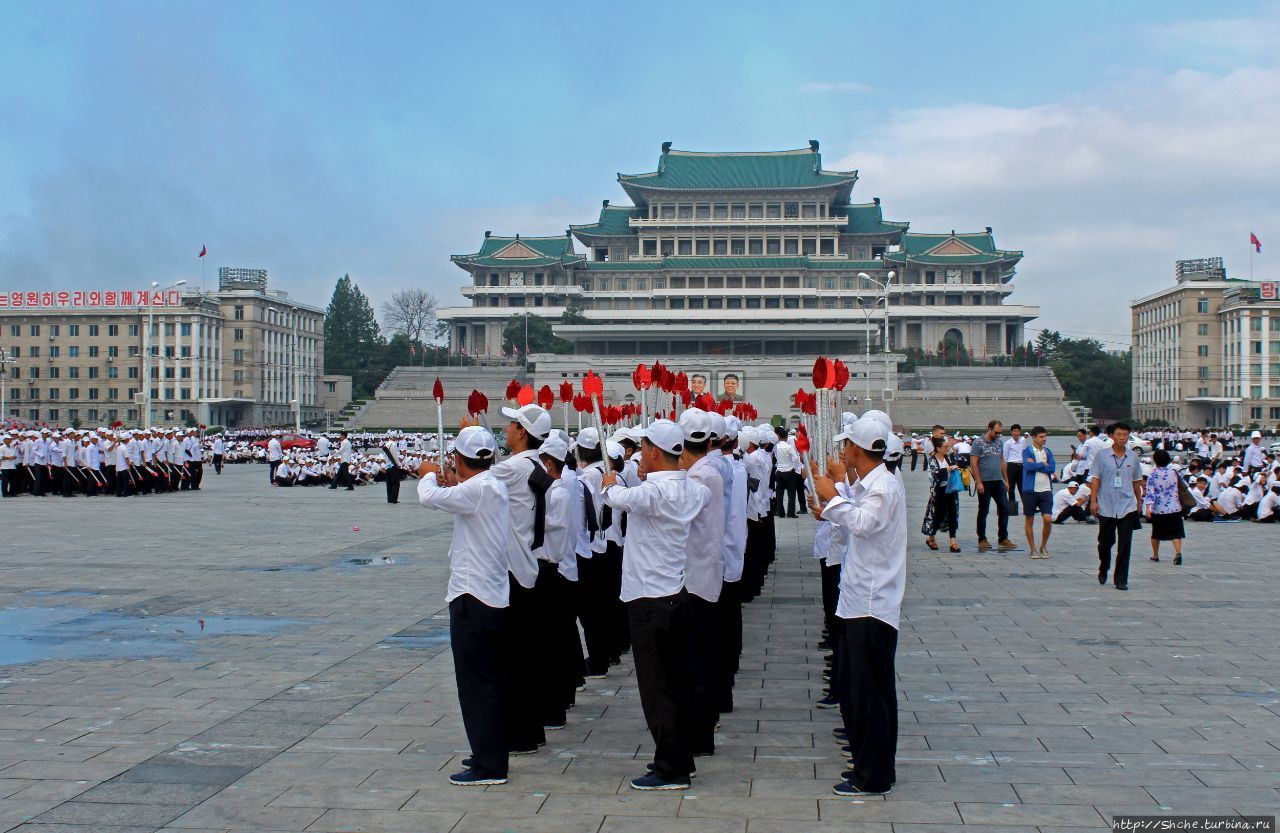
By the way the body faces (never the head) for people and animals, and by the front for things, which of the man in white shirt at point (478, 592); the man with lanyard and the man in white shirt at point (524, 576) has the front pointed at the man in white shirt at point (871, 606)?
the man with lanyard

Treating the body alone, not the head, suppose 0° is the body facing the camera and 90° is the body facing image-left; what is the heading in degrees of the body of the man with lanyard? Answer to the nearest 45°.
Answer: approximately 0°

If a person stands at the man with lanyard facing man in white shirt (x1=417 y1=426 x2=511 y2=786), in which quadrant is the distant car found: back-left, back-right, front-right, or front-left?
back-right
